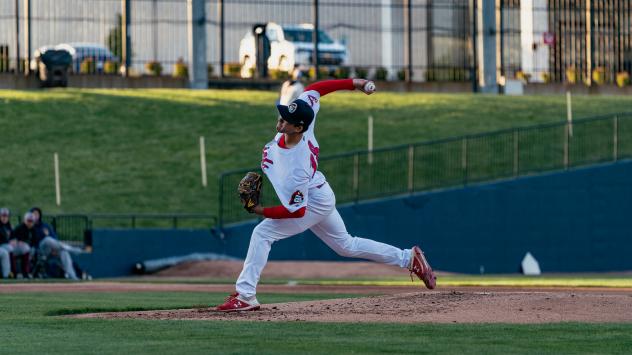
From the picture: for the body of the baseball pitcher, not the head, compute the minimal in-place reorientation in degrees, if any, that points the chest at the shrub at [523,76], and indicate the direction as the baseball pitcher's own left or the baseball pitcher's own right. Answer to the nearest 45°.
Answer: approximately 90° to the baseball pitcher's own right

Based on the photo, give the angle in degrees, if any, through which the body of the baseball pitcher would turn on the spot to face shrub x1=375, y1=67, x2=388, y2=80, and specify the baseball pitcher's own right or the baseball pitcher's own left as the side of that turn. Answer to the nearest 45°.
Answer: approximately 90° to the baseball pitcher's own right

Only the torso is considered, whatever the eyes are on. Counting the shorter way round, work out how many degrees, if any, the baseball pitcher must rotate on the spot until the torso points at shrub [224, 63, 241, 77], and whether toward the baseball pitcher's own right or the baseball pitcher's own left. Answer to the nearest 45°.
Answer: approximately 90° to the baseball pitcher's own right

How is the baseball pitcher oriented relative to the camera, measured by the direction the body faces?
to the viewer's left

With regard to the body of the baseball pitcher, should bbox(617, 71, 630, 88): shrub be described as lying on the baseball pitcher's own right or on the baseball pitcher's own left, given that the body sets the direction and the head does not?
on the baseball pitcher's own right

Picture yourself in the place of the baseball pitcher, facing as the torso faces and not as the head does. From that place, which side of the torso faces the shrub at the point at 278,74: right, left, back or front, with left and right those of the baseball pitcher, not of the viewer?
right
